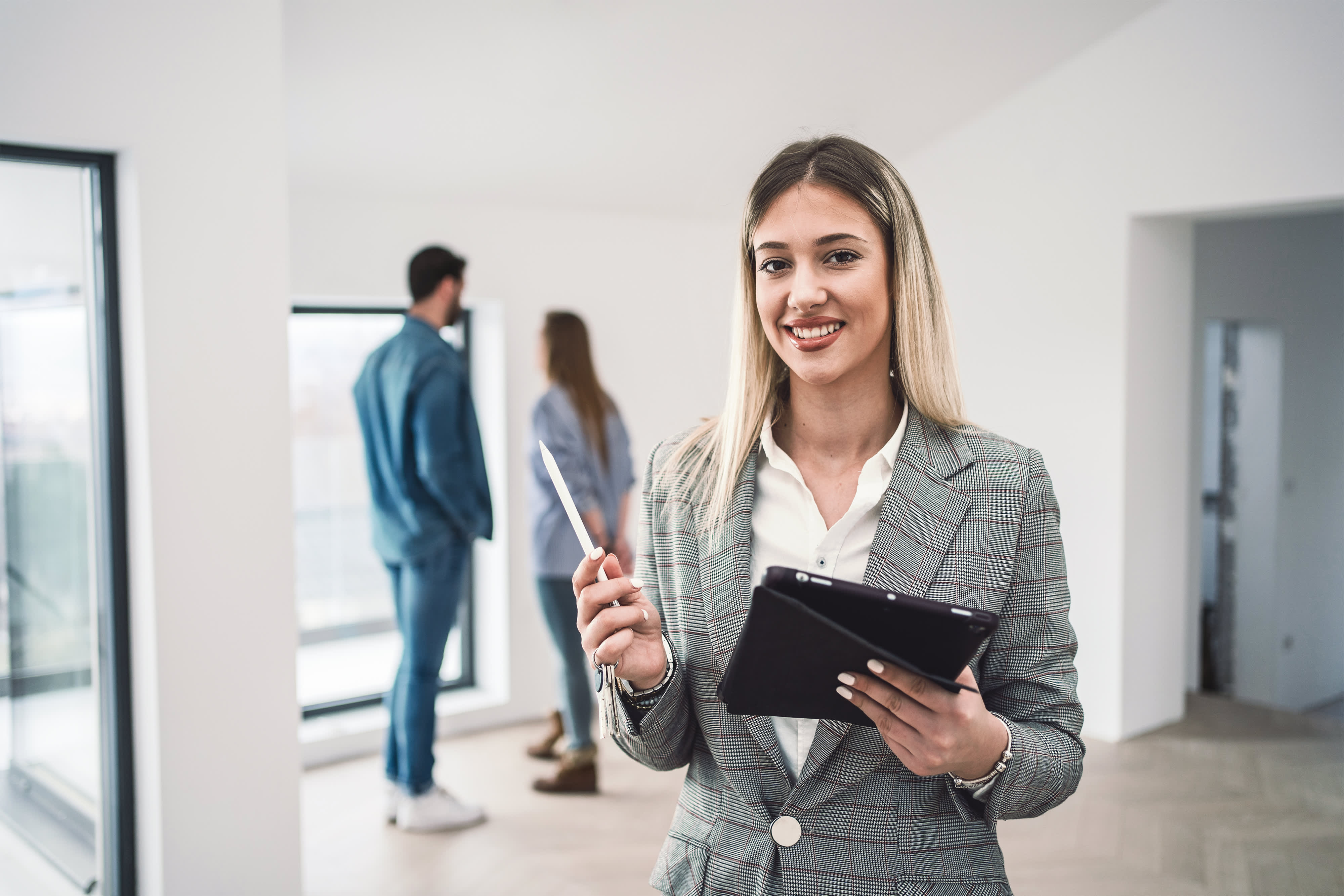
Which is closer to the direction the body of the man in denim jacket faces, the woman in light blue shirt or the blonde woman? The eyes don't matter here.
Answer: the woman in light blue shirt

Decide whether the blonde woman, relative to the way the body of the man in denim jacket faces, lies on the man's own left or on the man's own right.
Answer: on the man's own right

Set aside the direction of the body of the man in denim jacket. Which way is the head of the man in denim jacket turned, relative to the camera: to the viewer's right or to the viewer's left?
to the viewer's right

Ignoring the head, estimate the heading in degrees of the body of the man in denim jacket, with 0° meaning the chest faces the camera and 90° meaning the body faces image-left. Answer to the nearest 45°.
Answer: approximately 225°

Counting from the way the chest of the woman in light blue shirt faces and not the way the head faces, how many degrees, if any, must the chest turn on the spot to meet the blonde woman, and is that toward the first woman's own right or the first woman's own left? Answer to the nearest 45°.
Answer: approximately 135° to the first woman's own left

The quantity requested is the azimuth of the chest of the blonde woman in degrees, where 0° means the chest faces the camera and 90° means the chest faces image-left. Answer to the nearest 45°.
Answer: approximately 0°

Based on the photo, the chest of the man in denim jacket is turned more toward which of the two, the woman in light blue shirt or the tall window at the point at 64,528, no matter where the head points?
the woman in light blue shirt

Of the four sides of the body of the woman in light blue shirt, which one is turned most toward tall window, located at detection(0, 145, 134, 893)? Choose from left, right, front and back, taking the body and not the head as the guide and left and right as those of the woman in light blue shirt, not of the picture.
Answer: left

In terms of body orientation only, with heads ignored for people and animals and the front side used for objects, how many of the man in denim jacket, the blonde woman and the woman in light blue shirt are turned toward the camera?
1

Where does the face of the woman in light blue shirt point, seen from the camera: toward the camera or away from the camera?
away from the camera

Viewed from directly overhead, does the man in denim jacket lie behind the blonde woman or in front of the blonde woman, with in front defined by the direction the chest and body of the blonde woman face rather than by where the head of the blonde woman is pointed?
behind
